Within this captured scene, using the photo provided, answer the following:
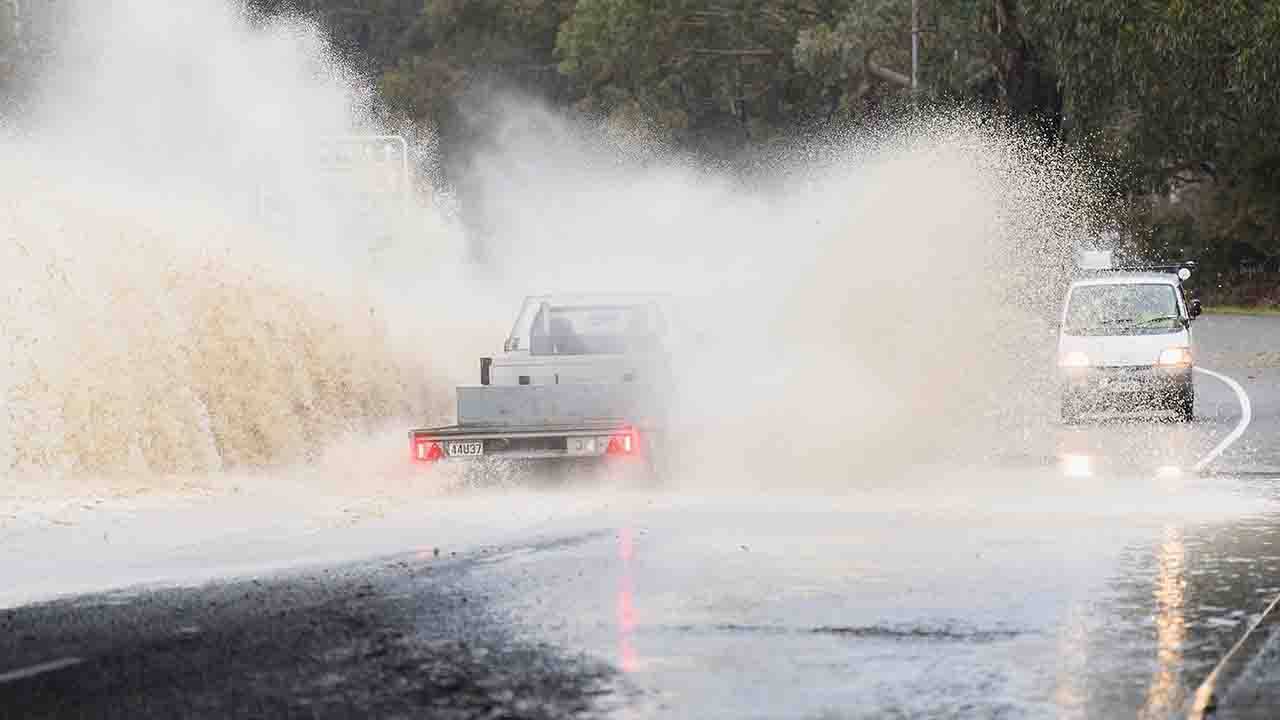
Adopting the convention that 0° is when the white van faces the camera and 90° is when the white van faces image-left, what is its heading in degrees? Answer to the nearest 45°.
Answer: approximately 0°

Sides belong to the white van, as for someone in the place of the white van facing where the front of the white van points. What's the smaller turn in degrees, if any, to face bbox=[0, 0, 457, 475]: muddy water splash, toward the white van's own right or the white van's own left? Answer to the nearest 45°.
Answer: approximately 45° to the white van's own right
